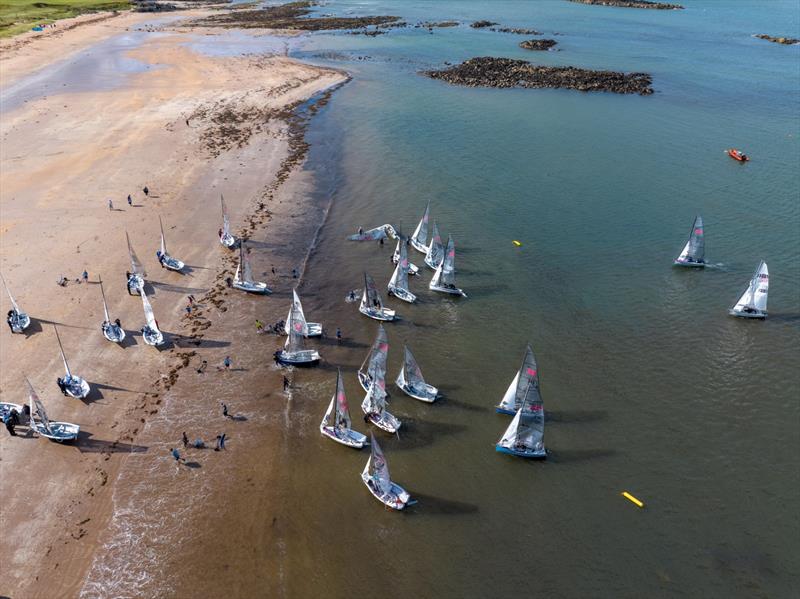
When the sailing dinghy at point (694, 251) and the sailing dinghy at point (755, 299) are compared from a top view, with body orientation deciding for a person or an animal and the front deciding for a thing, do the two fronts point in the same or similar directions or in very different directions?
same or similar directions

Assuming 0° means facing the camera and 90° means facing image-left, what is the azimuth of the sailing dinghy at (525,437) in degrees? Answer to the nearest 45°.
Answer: approximately 90°

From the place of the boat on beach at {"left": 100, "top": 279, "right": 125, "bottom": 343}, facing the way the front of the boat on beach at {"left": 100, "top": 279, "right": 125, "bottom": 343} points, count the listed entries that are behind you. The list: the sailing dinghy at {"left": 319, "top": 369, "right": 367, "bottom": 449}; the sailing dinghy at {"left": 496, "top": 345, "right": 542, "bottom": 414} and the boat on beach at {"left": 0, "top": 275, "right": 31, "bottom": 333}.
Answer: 1

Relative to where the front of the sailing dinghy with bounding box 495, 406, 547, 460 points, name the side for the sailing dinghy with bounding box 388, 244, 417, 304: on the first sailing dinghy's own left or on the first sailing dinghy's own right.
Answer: on the first sailing dinghy's own right

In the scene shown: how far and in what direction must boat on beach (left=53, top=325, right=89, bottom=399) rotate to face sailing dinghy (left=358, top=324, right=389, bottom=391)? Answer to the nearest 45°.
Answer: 0° — it already faces it
